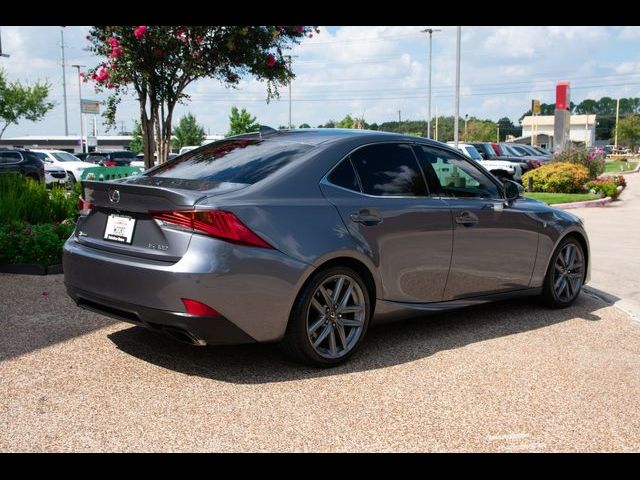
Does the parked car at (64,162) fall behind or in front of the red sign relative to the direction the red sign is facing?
in front

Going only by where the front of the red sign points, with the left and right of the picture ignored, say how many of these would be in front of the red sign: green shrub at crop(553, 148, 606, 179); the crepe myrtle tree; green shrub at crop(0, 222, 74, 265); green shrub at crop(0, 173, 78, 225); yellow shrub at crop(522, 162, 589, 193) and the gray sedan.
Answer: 6

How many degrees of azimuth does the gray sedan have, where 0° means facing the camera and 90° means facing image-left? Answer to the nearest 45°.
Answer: approximately 225°

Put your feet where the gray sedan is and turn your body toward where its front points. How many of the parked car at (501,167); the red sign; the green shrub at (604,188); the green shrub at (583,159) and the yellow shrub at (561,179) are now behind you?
0

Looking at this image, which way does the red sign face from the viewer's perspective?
toward the camera

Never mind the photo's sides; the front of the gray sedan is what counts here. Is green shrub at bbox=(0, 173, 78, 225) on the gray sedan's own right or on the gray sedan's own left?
on the gray sedan's own left

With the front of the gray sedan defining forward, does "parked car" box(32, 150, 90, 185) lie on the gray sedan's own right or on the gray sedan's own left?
on the gray sedan's own left

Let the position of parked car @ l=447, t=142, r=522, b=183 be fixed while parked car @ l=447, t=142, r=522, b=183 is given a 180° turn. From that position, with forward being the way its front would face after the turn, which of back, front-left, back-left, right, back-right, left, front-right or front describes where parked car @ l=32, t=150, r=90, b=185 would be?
front-left

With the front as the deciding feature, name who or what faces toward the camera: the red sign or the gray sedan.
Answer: the red sign

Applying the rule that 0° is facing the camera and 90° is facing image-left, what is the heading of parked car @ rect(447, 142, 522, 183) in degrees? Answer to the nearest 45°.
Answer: approximately 315°

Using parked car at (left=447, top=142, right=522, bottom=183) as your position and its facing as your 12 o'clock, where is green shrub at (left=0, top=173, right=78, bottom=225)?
The green shrub is roughly at 2 o'clock from the parked car.

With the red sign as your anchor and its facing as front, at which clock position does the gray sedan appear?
The gray sedan is roughly at 12 o'clock from the red sign.

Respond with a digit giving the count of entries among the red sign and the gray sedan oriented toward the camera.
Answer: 1

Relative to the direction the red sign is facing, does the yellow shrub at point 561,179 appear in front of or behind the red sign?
in front

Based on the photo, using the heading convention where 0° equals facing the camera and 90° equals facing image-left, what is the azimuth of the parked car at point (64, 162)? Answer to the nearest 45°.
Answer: approximately 315°
